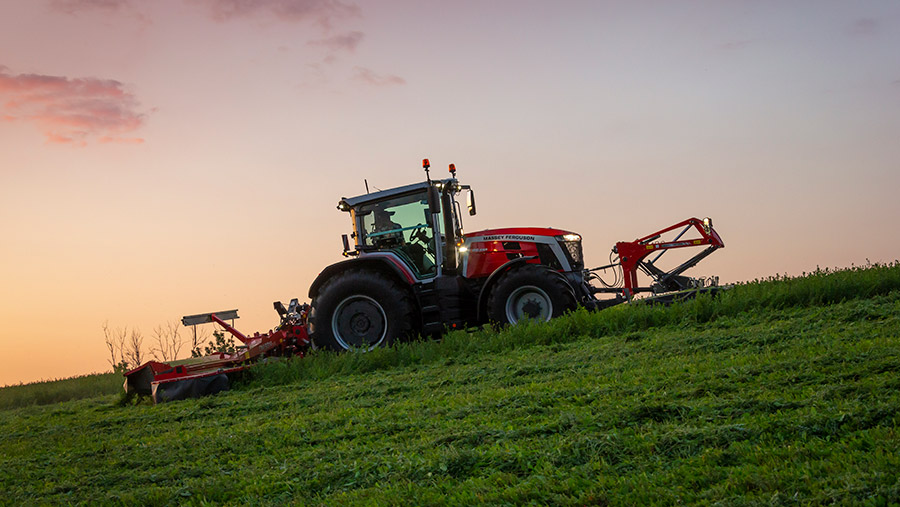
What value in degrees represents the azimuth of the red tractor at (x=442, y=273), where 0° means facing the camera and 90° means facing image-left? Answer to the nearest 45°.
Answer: approximately 270°
